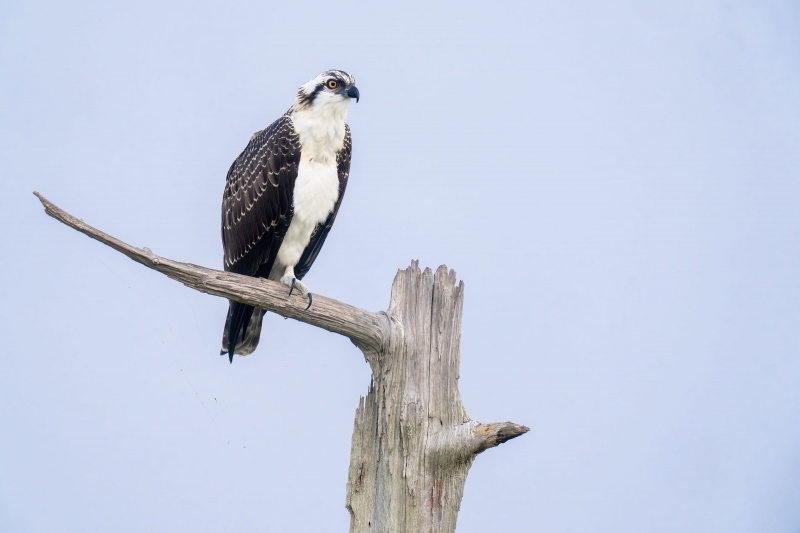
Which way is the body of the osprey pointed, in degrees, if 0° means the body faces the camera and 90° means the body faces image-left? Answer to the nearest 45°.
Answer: approximately 315°
